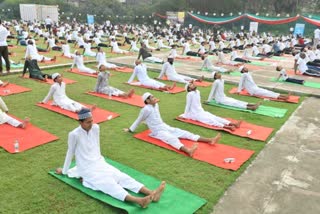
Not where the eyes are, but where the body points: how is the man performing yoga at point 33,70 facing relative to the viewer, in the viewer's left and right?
facing the viewer and to the right of the viewer

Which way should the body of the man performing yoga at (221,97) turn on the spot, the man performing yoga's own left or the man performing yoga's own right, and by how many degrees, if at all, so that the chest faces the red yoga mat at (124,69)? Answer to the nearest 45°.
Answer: approximately 135° to the man performing yoga's own left

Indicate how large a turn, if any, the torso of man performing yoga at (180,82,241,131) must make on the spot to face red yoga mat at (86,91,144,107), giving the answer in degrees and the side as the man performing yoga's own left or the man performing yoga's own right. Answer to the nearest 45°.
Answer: approximately 180°

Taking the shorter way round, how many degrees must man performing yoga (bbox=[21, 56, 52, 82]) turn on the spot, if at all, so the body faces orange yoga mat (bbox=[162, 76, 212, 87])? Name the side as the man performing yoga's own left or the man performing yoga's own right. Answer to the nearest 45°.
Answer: approximately 45° to the man performing yoga's own left

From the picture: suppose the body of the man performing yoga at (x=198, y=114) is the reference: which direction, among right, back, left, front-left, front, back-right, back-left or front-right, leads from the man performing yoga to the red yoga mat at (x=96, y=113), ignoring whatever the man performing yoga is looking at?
back-right

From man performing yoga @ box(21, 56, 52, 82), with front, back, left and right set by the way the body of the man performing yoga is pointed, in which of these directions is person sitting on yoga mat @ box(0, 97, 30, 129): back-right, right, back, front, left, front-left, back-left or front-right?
front-right

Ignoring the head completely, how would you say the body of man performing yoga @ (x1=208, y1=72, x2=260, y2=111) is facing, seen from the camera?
to the viewer's right

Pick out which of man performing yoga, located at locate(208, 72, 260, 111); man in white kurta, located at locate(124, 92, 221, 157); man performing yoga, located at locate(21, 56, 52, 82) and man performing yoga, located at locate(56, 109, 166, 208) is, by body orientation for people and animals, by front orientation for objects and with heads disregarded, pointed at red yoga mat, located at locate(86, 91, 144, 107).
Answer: man performing yoga, located at locate(21, 56, 52, 82)

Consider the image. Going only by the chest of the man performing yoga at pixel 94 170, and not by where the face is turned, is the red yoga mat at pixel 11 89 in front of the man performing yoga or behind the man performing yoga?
behind

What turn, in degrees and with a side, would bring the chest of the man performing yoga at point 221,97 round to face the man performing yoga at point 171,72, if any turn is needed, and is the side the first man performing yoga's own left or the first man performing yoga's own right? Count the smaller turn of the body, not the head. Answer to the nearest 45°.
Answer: approximately 135° to the first man performing yoga's own left
